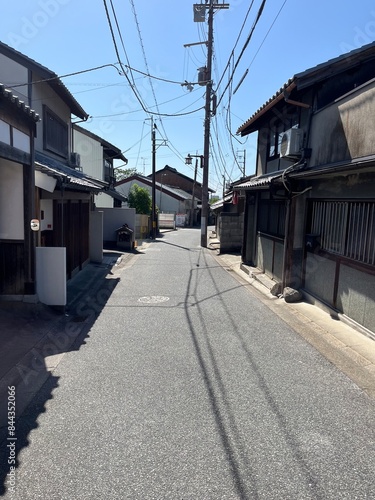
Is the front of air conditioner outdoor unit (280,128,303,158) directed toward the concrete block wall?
no

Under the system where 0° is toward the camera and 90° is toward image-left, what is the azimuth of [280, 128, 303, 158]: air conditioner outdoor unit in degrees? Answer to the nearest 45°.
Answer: approximately 90°

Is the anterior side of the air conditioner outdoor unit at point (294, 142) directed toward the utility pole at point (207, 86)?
no

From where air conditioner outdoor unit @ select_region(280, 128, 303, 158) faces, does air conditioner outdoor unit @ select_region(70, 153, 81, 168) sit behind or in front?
in front

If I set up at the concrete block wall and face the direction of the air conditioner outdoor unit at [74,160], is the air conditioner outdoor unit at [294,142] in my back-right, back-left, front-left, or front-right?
front-left

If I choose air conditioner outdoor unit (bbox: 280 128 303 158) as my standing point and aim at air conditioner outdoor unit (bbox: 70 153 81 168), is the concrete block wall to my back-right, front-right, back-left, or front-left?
front-right

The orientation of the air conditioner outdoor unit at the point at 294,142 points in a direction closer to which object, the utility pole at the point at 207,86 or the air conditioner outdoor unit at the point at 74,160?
the air conditioner outdoor unit
